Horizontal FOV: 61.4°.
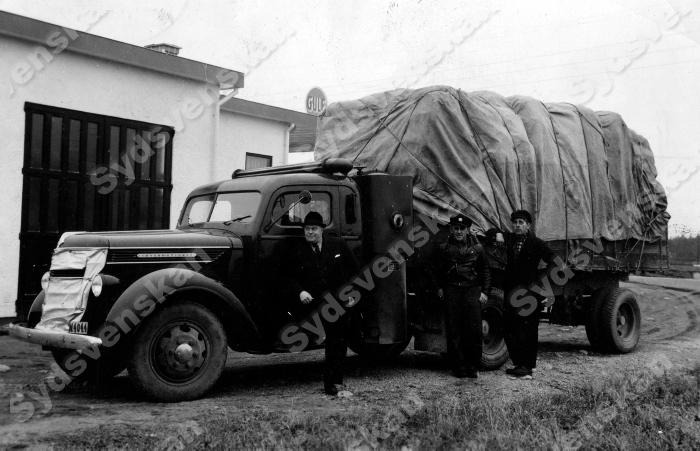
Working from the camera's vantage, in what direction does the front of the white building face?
facing the viewer and to the right of the viewer

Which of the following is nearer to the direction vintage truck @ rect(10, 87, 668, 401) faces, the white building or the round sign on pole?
the white building

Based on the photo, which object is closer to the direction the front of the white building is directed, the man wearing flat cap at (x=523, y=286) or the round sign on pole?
the man wearing flat cap

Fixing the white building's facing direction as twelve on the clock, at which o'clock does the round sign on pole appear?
The round sign on pole is roughly at 9 o'clock from the white building.

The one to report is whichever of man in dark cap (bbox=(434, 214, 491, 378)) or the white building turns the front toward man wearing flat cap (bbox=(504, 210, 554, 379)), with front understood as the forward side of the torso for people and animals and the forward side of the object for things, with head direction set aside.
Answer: the white building

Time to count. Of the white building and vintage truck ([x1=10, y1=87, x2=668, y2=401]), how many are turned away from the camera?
0

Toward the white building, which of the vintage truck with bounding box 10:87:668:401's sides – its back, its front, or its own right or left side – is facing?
right

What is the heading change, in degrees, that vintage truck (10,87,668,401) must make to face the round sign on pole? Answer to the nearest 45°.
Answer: approximately 135° to its right

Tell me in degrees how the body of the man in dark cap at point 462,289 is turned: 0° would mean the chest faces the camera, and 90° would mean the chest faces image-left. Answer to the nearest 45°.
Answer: approximately 0°

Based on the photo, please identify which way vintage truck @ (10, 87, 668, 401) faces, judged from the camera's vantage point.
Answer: facing the viewer and to the left of the viewer
